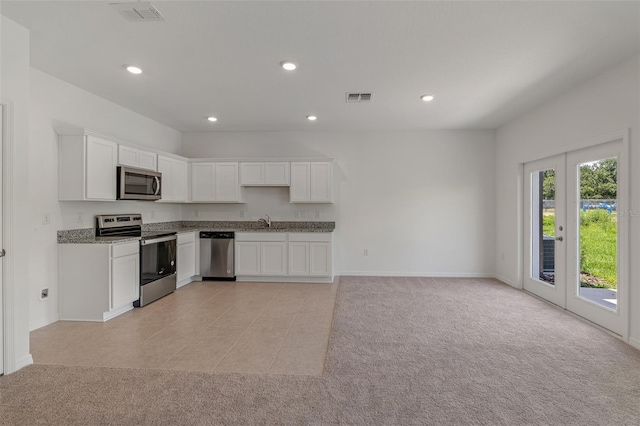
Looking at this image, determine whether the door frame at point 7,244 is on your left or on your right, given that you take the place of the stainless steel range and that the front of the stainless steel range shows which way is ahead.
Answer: on your right

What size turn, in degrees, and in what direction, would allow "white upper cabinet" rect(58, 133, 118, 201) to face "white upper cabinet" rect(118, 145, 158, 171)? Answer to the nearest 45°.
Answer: approximately 90° to its left

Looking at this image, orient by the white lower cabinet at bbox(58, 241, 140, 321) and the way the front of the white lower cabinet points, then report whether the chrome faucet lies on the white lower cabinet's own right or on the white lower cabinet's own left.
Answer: on the white lower cabinet's own left

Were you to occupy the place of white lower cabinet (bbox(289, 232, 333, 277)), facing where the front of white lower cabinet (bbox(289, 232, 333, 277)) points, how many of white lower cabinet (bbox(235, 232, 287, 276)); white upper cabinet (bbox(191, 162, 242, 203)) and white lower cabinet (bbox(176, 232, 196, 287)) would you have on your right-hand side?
3

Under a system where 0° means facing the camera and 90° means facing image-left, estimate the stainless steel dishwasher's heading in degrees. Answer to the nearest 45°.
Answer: approximately 0°

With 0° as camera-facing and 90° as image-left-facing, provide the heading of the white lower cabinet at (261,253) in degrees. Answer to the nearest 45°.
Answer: approximately 0°

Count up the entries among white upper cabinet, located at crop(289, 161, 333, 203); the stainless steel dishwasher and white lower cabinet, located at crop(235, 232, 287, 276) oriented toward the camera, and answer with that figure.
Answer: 3
